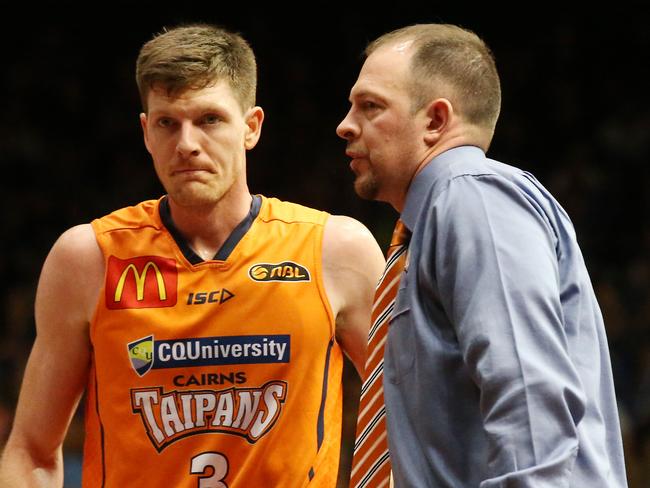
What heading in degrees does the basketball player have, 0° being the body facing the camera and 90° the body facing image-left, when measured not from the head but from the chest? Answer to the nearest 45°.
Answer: approximately 0°

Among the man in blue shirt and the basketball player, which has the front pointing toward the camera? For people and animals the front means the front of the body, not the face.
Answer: the basketball player

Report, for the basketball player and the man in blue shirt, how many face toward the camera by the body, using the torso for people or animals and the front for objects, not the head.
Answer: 1

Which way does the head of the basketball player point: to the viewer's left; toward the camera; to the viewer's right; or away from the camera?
toward the camera

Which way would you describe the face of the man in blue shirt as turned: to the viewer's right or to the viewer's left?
to the viewer's left

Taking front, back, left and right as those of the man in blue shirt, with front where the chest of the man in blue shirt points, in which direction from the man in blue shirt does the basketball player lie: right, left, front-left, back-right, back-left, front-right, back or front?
front-right

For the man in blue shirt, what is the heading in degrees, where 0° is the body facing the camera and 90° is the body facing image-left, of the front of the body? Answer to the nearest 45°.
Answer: approximately 90°

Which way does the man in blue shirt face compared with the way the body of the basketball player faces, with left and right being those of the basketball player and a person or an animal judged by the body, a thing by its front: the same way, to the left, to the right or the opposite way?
to the right

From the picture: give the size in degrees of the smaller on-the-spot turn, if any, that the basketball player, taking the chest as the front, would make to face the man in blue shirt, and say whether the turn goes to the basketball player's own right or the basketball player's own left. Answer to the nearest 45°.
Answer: approximately 45° to the basketball player's own left
